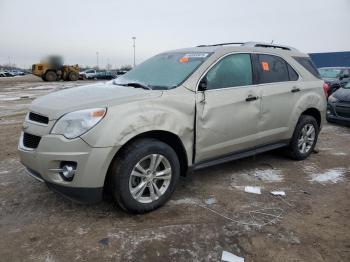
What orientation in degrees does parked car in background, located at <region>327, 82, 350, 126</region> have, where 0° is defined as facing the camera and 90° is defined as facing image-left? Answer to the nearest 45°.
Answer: approximately 45°

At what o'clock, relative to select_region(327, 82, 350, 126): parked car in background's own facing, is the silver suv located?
The silver suv is roughly at 11 o'clock from the parked car in background.

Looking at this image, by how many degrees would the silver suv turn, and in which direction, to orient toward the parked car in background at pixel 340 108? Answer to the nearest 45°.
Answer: approximately 180°

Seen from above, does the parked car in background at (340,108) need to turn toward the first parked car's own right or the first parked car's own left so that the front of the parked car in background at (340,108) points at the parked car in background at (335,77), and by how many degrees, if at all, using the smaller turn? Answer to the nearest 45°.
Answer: approximately 135° to the first parked car's own right

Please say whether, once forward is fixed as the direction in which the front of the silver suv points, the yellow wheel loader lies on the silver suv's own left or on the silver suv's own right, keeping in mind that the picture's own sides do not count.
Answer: on the silver suv's own right
